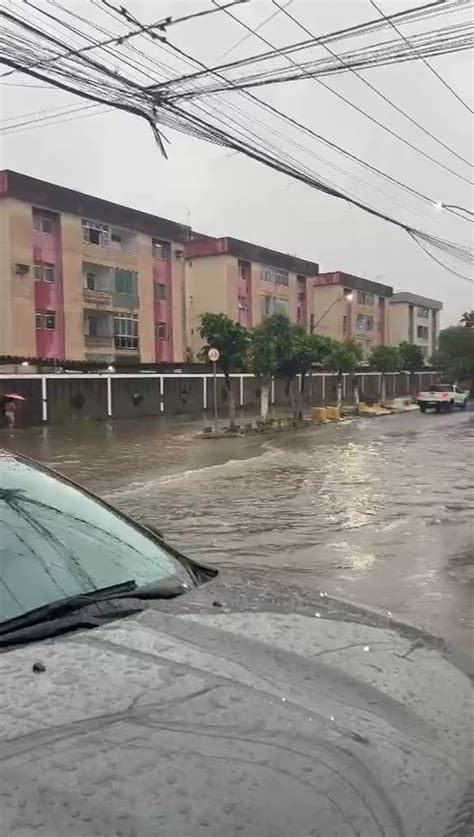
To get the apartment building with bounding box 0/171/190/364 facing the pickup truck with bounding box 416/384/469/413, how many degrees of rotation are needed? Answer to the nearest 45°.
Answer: approximately 45° to its left

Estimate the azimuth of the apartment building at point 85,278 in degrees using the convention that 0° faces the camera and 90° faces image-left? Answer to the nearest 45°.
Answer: approximately 315°

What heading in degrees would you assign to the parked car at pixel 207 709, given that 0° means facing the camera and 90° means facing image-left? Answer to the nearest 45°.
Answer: approximately 315°

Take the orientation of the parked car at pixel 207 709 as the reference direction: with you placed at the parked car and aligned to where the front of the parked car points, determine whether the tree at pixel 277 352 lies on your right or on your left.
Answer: on your left

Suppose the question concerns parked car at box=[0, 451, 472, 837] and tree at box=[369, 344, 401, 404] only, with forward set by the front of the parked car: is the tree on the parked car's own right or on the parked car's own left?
on the parked car's own left

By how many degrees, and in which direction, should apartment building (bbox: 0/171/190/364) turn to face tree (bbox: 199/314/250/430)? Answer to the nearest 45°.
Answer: approximately 45° to its right

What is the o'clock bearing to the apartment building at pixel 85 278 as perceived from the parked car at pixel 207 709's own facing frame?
The apartment building is roughly at 7 o'clock from the parked car.
